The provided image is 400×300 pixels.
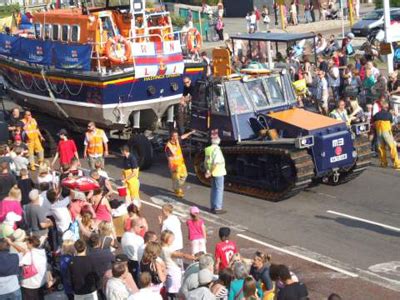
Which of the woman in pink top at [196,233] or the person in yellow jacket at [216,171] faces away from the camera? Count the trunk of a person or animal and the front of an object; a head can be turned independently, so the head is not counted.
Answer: the woman in pink top

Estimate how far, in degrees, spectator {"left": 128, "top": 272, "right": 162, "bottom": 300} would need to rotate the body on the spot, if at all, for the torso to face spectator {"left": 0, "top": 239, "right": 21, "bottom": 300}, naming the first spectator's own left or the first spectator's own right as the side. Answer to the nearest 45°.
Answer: approximately 45° to the first spectator's own left

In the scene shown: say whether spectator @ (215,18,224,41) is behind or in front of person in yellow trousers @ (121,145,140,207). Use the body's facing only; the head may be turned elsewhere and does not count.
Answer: behind

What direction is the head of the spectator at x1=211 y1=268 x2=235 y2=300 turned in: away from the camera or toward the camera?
away from the camera

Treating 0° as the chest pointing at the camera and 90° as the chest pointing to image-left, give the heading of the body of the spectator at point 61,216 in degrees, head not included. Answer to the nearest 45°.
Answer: approximately 225°

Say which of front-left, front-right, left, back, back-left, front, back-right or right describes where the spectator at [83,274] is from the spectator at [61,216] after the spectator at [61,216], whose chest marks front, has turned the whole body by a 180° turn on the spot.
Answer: front-left

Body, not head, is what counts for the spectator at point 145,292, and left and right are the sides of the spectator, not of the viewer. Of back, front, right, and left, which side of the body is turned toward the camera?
back
